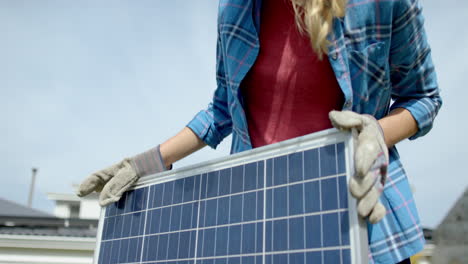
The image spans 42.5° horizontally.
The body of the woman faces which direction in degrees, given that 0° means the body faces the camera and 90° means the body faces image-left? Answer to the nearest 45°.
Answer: approximately 45°
